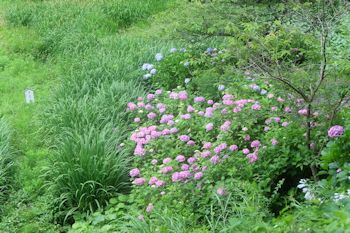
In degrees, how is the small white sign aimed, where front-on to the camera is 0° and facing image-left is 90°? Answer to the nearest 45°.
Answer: approximately 0°

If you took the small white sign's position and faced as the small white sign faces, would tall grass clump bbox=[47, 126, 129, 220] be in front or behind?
in front

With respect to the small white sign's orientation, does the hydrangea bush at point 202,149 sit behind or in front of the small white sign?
in front
